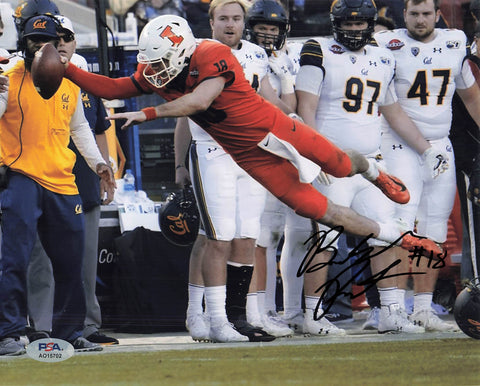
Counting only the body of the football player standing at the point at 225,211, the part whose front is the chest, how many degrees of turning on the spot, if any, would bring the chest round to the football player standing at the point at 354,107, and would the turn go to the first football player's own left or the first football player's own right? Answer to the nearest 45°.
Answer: approximately 45° to the first football player's own left

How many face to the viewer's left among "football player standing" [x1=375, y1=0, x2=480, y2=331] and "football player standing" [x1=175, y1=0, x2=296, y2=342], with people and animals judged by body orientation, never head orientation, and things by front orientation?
0

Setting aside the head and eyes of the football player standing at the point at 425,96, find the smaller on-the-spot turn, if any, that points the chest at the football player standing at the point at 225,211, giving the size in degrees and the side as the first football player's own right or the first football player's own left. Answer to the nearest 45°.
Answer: approximately 45° to the first football player's own right

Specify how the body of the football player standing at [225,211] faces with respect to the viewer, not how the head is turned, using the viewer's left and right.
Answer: facing the viewer and to the right of the viewer

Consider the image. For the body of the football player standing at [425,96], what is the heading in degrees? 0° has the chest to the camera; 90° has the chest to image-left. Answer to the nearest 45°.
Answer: approximately 0°

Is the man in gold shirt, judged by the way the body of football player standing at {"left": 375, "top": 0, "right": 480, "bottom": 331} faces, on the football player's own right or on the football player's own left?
on the football player's own right
